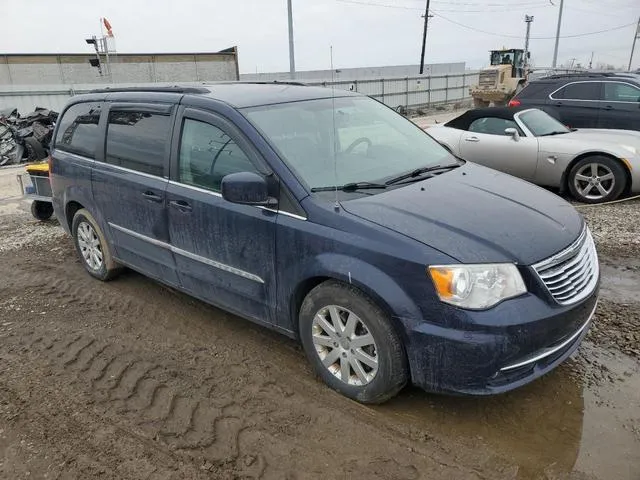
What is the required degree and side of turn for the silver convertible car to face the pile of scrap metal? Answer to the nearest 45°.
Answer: approximately 135° to its right

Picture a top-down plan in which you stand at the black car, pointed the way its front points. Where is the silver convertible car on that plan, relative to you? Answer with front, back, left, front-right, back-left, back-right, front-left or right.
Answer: right

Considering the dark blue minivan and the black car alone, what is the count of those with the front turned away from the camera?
0

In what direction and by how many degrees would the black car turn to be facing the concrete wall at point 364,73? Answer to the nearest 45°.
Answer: approximately 135° to its left

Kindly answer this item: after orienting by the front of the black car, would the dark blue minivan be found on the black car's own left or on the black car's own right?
on the black car's own right

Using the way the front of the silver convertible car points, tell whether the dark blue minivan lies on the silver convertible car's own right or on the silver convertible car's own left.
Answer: on the silver convertible car's own right

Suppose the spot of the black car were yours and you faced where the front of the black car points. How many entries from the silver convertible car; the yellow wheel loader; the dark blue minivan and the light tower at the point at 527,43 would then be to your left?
2

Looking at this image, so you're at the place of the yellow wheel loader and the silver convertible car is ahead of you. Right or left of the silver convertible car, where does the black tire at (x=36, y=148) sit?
right

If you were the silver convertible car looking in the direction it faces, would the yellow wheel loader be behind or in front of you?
behind

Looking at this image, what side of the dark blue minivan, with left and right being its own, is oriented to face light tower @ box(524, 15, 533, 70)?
left

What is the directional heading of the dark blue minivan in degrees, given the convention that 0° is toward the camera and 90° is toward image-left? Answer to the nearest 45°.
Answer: approximately 315°

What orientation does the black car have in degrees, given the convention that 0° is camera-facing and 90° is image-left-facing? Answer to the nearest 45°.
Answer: approximately 270°

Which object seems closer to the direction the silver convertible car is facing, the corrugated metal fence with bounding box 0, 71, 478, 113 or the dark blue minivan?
the dark blue minivan
